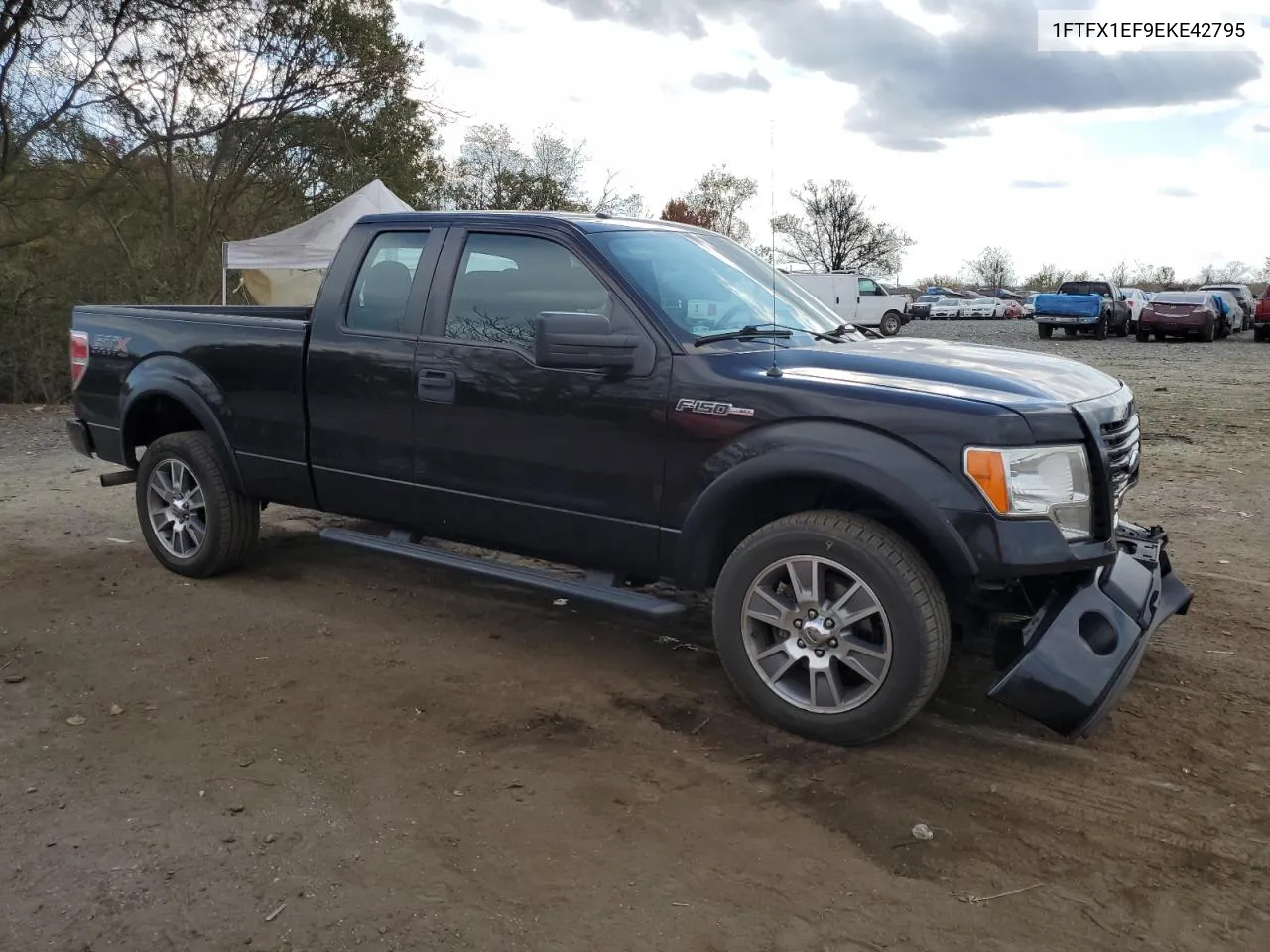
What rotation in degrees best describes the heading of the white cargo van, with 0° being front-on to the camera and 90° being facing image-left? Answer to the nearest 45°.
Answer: approximately 270°

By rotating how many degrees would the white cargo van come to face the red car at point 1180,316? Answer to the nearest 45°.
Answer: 0° — it already faces it

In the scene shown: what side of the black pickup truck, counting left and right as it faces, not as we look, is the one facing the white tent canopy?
back

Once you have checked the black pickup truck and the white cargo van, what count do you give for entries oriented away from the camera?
0

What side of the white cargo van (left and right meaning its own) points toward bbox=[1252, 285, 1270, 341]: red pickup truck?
front

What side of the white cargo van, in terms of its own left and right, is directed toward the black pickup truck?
right

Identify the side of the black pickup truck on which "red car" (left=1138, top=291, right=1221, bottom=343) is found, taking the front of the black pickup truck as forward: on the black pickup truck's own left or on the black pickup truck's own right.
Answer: on the black pickup truck's own left

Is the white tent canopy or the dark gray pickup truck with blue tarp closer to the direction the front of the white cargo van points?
the dark gray pickup truck with blue tarp

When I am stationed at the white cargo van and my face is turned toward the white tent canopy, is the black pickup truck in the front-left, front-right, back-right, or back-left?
front-left

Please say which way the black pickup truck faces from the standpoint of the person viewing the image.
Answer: facing the viewer and to the right of the viewer

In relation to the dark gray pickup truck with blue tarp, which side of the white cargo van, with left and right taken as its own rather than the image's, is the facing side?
front

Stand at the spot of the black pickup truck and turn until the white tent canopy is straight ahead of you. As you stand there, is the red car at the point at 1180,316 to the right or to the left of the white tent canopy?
right
